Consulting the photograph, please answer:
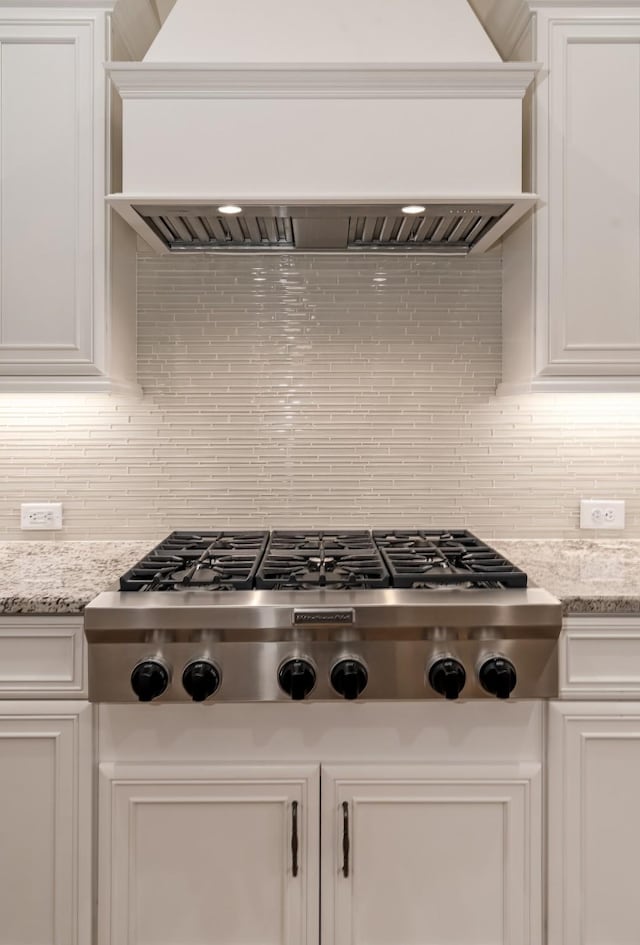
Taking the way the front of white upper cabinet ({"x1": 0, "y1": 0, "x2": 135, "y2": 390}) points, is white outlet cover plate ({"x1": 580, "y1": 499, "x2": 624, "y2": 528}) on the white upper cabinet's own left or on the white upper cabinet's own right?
on the white upper cabinet's own left

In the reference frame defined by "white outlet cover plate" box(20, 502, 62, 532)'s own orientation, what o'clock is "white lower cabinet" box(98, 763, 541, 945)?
The white lower cabinet is roughly at 11 o'clock from the white outlet cover plate.

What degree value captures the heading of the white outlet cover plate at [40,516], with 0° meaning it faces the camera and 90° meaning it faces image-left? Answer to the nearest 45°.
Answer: approximately 0°

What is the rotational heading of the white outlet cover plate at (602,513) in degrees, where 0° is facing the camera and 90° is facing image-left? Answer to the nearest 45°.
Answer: approximately 0°

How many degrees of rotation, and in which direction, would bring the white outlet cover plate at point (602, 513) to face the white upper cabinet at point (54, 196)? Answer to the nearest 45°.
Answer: approximately 45° to its right

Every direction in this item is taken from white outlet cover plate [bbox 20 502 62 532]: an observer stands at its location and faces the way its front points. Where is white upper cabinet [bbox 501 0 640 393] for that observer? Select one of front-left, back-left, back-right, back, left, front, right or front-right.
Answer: front-left
